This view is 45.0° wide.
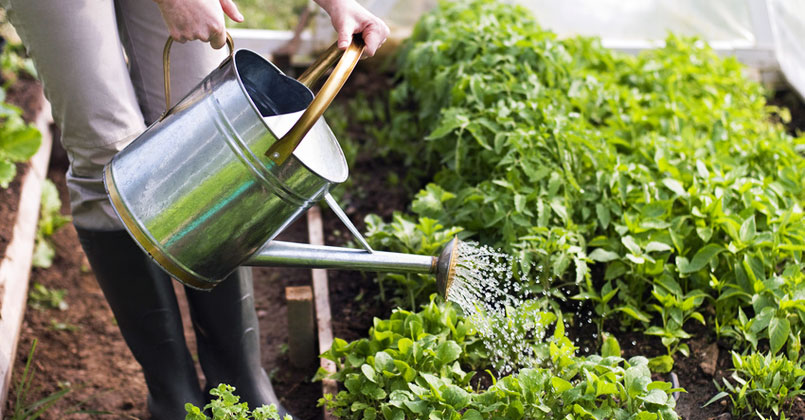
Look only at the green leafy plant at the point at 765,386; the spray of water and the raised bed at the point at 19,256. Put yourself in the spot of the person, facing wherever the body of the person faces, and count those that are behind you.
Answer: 1

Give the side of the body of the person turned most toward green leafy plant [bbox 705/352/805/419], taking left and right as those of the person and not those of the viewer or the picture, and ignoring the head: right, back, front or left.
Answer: front

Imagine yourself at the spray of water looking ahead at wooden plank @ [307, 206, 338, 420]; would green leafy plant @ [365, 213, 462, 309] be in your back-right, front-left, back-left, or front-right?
front-right

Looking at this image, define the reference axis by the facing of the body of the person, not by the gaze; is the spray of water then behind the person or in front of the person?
in front

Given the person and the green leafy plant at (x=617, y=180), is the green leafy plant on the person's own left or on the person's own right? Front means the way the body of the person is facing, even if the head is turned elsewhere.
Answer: on the person's own left

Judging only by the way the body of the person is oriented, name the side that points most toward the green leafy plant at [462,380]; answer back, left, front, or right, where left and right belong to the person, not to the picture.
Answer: front

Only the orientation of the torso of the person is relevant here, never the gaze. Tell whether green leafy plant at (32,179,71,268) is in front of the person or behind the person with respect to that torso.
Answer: behind

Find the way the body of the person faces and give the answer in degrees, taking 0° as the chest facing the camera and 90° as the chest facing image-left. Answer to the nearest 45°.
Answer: approximately 315°

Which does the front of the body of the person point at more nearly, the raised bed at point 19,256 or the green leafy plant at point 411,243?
the green leafy plant

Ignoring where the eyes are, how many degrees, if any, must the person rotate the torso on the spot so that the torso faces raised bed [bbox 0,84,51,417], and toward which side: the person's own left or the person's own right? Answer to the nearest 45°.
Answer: approximately 180°
